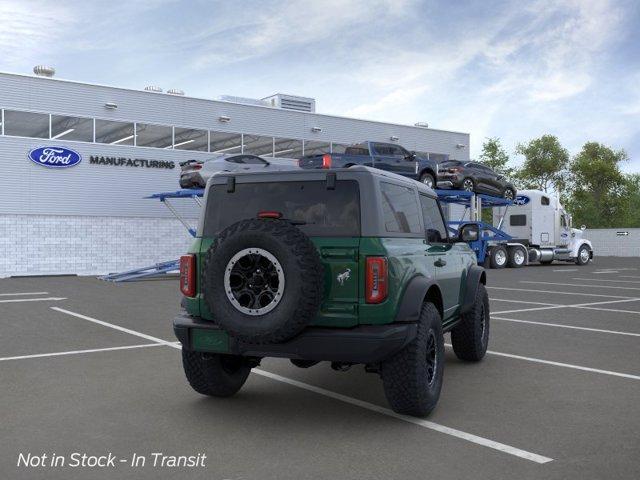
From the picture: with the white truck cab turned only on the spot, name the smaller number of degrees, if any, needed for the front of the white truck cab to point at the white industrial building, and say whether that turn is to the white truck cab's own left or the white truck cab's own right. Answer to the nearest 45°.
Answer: approximately 180°

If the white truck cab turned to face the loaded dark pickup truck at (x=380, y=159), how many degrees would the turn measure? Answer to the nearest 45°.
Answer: approximately 180°

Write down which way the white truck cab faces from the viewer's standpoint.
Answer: facing away from the viewer and to the right of the viewer

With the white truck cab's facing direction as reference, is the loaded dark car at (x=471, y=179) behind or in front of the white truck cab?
behind

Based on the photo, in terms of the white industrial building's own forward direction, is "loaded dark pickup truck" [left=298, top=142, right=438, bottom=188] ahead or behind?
ahead

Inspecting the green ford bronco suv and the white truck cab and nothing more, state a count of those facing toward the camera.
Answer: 0

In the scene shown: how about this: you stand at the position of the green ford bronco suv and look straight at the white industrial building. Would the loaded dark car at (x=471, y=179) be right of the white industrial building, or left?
right

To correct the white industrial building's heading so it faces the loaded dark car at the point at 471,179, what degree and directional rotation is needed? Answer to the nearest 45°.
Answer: approximately 45° to its left

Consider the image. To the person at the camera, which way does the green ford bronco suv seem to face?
facing away from the viewer and to the right of the viewer

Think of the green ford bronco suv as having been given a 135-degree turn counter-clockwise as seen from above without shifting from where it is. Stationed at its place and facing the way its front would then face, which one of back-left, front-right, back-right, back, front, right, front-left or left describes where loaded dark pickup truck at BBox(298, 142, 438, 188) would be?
right
